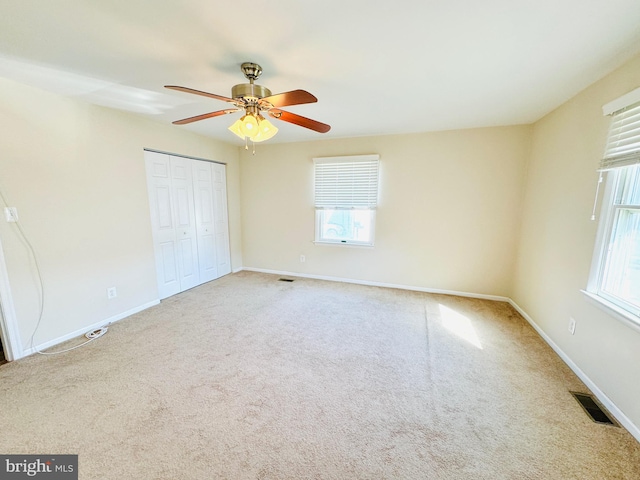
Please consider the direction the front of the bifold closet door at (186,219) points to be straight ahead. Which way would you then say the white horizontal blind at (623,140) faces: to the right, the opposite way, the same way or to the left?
the opposite way

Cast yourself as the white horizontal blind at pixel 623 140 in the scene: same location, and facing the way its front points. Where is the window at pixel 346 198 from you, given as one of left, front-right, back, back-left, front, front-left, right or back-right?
front-right

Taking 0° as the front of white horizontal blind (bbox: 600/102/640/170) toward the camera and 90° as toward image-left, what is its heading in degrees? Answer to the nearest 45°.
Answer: approximately 45°

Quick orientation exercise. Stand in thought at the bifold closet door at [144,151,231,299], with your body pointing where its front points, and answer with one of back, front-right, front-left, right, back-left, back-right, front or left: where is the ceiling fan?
front-right

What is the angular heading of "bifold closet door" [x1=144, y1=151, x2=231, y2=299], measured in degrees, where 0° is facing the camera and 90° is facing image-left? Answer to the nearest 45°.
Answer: approximately 315°

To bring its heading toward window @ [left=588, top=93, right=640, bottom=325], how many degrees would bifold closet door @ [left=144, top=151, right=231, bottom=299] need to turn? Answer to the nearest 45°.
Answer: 0° — it already faces it

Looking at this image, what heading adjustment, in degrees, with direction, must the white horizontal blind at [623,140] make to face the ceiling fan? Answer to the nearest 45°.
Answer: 0° — it already faces it
